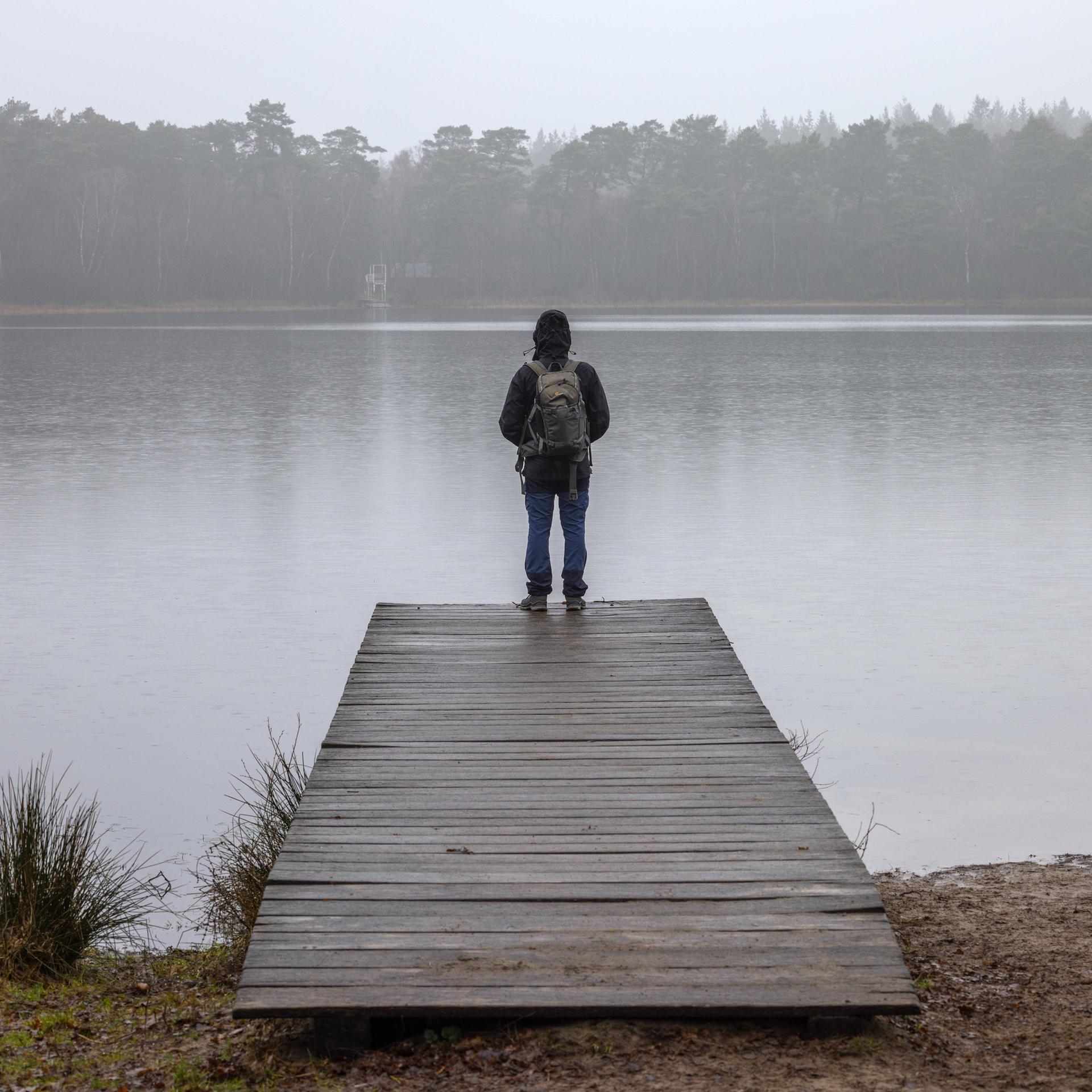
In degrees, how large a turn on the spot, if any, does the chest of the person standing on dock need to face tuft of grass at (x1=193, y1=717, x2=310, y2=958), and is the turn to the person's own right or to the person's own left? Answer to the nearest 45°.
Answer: approximately 135° to the person's own left

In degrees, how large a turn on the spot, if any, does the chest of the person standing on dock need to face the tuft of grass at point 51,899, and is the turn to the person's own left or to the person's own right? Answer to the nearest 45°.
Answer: approximately 135° to the person's own left

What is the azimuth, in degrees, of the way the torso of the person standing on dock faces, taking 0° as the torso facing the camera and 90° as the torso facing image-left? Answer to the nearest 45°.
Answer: approximately 180°

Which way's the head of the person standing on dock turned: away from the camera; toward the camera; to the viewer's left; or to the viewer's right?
away from the camera
